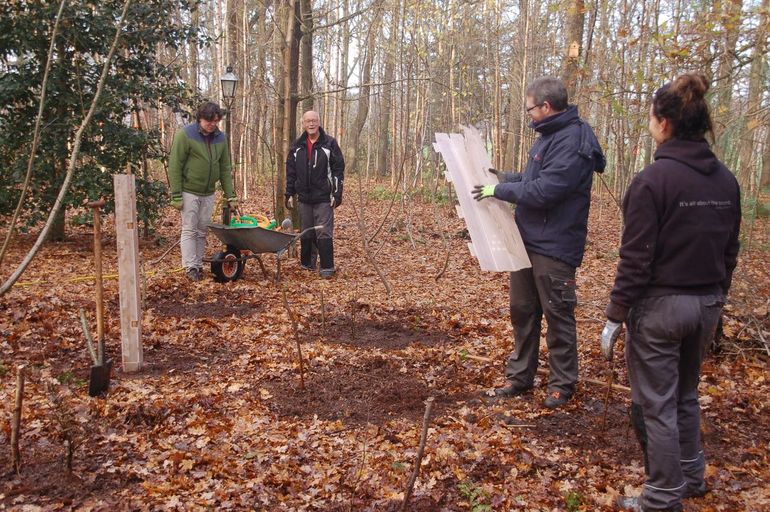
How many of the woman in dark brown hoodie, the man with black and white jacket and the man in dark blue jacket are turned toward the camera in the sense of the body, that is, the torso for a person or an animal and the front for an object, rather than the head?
1

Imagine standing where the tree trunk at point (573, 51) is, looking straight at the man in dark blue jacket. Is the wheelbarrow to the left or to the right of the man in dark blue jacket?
right

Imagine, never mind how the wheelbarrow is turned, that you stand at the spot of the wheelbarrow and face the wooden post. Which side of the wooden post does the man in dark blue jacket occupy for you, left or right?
left

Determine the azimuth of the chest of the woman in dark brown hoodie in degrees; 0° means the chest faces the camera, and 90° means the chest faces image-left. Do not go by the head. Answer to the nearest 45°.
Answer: approximately 135°

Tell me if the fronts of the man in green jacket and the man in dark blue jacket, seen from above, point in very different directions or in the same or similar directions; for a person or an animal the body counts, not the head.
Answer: very different directions

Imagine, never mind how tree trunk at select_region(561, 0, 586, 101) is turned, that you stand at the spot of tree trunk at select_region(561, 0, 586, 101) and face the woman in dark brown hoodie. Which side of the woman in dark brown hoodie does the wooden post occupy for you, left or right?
right

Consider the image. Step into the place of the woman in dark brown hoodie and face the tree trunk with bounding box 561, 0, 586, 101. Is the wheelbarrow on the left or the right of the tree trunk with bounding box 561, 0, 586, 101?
left

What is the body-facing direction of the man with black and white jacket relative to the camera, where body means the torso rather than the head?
toward the camera

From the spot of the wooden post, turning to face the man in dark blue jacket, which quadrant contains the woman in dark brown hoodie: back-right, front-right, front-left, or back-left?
front-right

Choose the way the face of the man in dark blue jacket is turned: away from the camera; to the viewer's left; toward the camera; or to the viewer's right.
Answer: to the viewer's left

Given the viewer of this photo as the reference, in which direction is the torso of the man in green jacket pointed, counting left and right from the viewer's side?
facing the viewer and to the right of the viewer

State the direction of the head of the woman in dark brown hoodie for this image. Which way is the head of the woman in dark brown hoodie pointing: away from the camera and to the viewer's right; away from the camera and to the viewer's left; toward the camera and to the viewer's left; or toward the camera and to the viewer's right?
away from the camera and to the viewer's left

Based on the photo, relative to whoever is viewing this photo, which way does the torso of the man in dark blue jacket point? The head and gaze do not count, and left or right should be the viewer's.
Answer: facing to the left of the viewer
